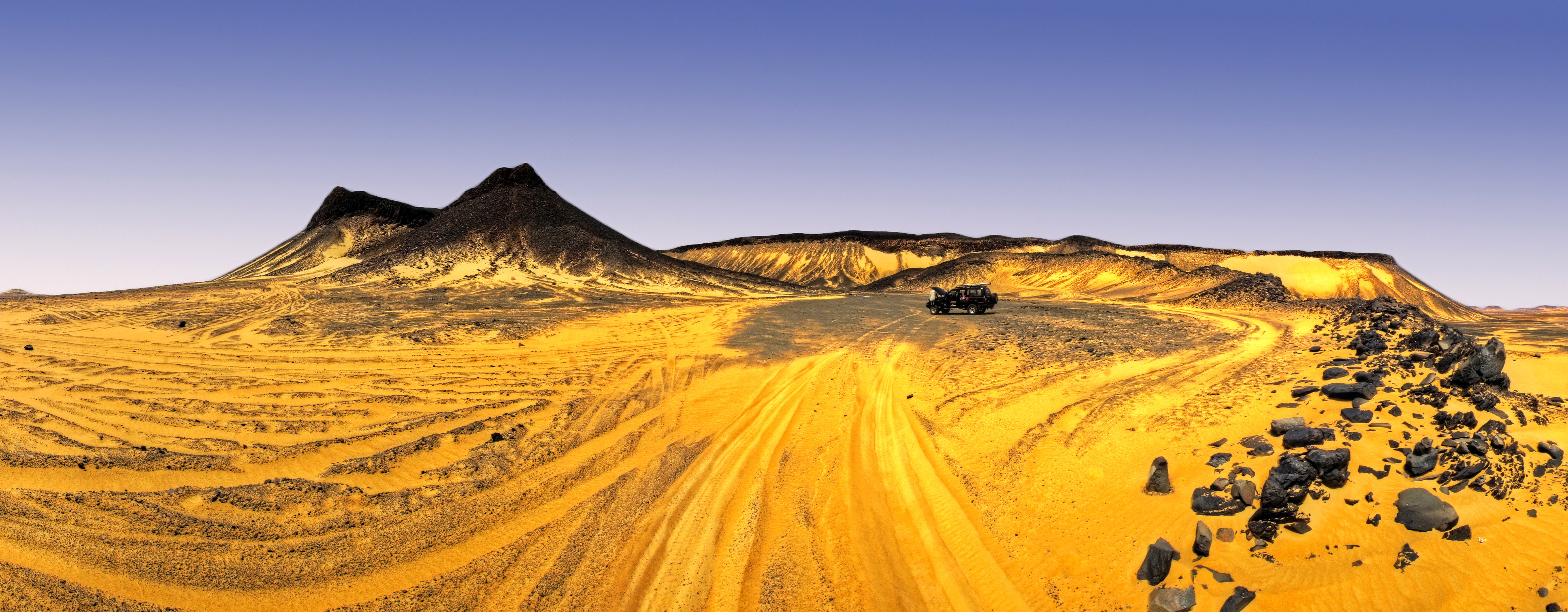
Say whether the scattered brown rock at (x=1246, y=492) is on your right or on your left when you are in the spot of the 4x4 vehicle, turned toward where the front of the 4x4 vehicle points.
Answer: on your left

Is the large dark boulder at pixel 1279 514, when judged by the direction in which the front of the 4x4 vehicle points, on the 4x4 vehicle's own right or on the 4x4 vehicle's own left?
on the 4x4 vehicle's own left

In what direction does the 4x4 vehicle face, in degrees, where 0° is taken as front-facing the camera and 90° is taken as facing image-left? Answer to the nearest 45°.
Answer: approximately 90°

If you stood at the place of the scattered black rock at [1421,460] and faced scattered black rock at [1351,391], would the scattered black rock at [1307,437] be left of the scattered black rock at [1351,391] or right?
left

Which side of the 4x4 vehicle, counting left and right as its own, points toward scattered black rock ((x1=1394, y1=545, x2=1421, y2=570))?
left

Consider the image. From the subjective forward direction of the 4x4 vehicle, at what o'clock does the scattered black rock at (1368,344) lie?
The scattered black rock is roughly at 8 o'clock from the 4x4 vehicle.

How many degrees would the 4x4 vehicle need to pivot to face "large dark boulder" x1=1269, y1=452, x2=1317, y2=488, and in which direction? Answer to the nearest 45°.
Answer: approximately 90° to its left

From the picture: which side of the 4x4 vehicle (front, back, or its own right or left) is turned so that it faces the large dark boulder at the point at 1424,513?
left

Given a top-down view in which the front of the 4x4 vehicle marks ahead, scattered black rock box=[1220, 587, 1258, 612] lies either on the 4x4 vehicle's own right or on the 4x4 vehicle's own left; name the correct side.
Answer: on the 4x4 vehicle's own left

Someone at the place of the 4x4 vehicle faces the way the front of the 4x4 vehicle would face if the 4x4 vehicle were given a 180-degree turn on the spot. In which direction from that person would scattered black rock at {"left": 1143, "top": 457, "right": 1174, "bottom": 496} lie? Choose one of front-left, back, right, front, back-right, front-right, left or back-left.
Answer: right

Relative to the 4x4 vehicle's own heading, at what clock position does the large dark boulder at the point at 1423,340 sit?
The large dark boulder is roughly at 8 o'clock from the 4x4 vehicle.

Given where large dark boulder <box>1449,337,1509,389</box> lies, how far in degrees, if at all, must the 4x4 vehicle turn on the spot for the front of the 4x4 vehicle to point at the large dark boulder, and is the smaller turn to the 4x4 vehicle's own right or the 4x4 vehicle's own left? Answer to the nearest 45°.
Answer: approximately 90° to the 4x4 vehicle's own left

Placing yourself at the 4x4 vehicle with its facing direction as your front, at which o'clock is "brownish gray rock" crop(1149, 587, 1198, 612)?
The brownish gray rock is roughly at 9 o'clock from the 4x4 vehicle.
